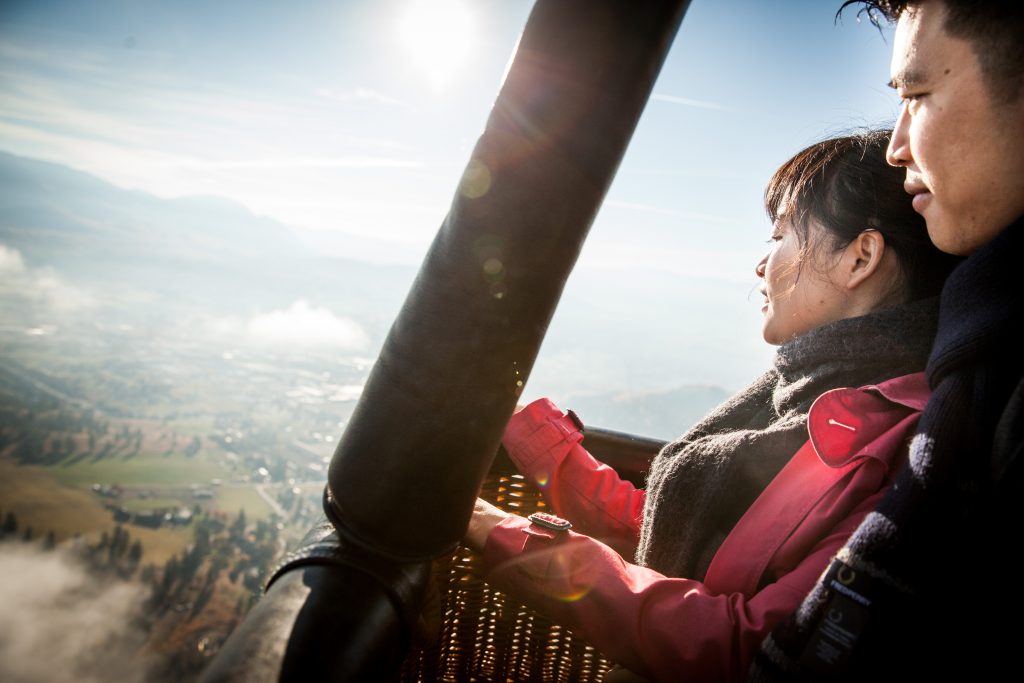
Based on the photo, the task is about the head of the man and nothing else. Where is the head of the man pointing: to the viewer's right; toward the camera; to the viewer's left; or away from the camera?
to the viewer's left

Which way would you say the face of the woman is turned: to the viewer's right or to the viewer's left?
to the viewer's left

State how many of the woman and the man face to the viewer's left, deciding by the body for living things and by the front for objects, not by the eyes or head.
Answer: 2

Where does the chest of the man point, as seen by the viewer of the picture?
to the viewer's left

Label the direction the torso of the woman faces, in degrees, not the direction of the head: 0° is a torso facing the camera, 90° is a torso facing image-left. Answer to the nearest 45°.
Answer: approximately 90°
